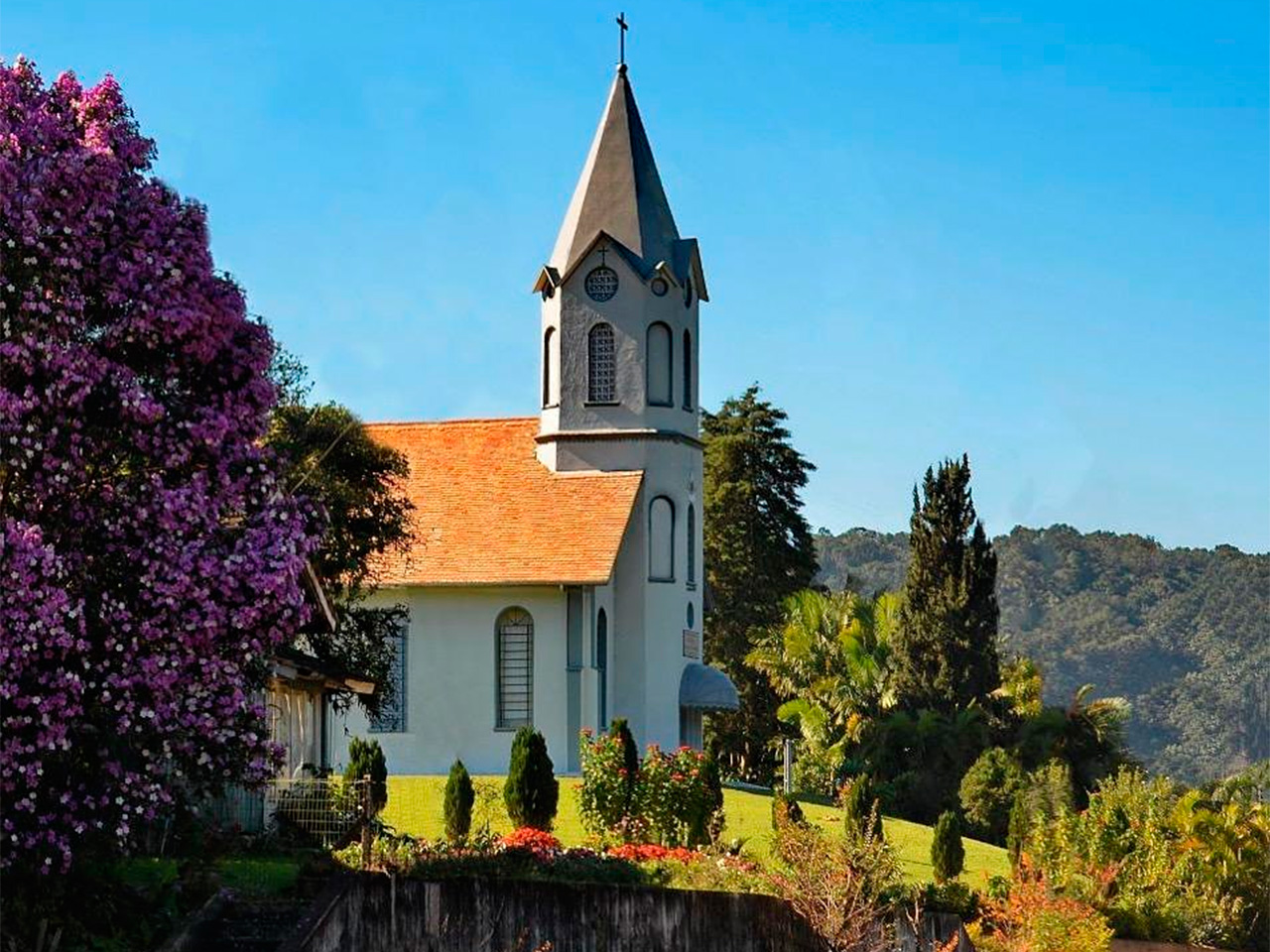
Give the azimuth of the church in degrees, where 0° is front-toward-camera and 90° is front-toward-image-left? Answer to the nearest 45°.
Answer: approximately 270°

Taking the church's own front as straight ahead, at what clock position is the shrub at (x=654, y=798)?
The shrub is roughly at 3 o'clock from the church.

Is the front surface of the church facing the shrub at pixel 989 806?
yes

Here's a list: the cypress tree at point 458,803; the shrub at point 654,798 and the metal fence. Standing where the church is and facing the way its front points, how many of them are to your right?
3

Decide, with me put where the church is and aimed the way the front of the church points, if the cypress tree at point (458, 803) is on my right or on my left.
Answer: on my right

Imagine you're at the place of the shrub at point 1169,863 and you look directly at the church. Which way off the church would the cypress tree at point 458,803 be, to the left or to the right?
left

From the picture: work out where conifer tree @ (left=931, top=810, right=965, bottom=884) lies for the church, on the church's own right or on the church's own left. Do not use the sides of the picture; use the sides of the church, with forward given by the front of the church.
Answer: on the church's own right

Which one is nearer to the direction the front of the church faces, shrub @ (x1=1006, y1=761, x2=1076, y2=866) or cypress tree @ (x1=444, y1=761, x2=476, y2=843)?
the shrub
